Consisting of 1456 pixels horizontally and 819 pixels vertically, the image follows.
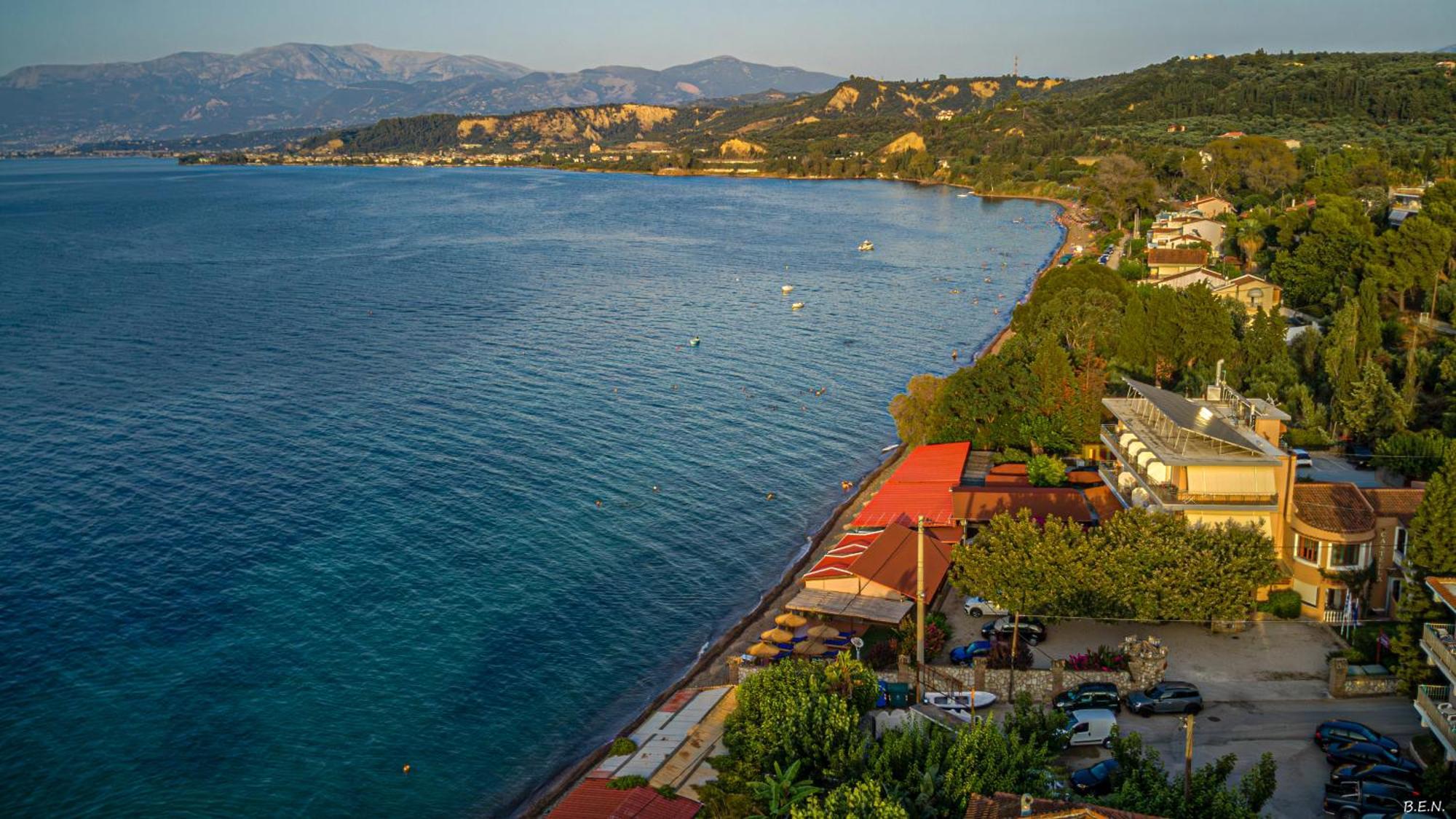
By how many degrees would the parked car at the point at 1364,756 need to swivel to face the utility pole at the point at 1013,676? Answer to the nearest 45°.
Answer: approximately 180°

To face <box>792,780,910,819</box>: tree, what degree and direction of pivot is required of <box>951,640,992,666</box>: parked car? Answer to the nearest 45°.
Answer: approximately 45° to its left

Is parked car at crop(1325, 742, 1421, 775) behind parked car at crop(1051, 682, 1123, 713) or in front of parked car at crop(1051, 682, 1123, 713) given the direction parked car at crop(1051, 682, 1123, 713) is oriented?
behind

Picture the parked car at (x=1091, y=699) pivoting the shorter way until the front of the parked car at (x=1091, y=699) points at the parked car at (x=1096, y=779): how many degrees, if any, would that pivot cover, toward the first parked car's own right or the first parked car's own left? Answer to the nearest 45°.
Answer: approximately 90° to the first parked car's own left

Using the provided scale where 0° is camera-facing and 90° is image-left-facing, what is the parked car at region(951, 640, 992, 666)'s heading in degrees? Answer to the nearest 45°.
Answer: approximately 45°

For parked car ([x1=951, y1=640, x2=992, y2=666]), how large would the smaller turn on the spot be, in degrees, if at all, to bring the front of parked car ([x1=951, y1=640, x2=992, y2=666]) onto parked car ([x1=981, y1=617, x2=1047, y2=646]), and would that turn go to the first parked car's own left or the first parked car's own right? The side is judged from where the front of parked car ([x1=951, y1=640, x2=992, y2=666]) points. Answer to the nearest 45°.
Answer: approximately 180°

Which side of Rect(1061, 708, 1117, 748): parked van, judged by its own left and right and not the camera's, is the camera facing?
left

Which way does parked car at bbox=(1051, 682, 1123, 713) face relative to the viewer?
to the viewer's left

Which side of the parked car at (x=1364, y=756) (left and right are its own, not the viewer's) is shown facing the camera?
right

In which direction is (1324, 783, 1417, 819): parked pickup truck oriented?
to the viewer's right

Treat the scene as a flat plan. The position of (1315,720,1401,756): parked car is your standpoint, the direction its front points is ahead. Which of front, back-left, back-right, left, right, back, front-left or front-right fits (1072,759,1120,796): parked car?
back-right

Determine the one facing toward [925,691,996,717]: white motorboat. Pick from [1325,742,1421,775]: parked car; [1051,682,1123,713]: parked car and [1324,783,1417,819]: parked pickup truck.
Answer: [1051,682,1123,713]: parked car

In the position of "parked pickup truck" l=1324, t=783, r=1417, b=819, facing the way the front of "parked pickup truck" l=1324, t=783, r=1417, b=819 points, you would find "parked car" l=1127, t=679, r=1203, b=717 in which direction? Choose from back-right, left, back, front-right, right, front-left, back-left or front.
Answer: back-left
